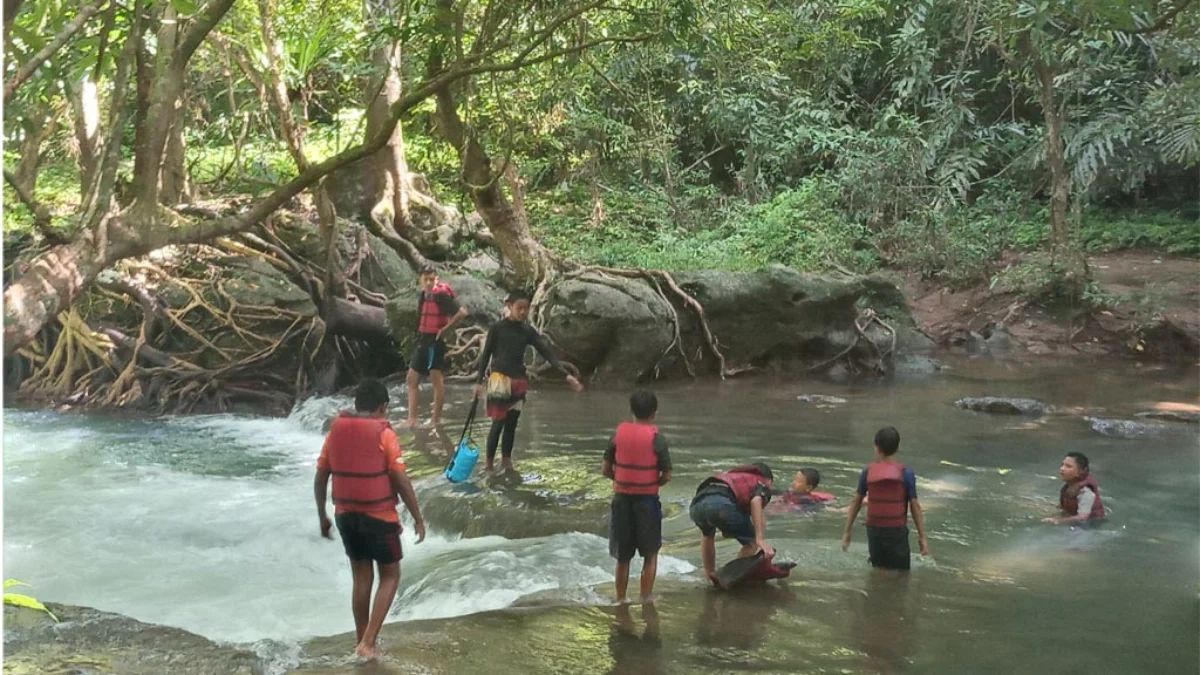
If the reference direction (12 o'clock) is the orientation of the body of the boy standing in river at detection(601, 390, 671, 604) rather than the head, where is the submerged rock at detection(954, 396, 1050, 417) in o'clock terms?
The submerged rock is roughly at 1 o'clock from the boy standing in river.

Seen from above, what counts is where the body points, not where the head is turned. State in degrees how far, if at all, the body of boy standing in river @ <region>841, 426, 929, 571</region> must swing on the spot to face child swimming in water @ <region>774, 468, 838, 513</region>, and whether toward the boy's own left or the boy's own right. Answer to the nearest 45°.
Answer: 0° — they already face them

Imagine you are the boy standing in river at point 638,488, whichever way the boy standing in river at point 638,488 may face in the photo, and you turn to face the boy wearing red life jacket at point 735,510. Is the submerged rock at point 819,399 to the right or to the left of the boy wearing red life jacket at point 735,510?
left

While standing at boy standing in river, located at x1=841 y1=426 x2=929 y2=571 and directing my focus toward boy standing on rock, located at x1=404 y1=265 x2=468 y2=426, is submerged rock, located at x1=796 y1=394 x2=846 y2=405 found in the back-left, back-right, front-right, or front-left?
front-right

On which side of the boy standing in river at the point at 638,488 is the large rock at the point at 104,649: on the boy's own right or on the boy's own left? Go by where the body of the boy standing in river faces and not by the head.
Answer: on the boy's own left

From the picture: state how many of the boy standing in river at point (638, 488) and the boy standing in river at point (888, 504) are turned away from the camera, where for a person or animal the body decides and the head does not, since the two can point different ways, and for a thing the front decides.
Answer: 2

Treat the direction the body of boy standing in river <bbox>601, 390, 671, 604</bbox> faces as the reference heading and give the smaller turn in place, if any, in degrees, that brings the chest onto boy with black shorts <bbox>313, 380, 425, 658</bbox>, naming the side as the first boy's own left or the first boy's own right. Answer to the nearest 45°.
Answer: approximately 135° to the first boy's own left

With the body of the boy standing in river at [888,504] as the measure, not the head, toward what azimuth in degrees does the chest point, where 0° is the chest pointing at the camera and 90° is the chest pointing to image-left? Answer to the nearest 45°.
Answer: approximately 180°

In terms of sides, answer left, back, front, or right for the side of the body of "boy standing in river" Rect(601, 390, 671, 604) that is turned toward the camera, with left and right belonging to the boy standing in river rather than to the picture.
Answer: back

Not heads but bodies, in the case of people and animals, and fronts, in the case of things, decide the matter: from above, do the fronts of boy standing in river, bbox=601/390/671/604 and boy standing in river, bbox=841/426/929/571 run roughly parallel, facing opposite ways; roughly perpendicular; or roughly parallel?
roughly parallel

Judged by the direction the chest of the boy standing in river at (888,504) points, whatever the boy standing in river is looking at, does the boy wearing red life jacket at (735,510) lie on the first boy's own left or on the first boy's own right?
on the first boy's own left
